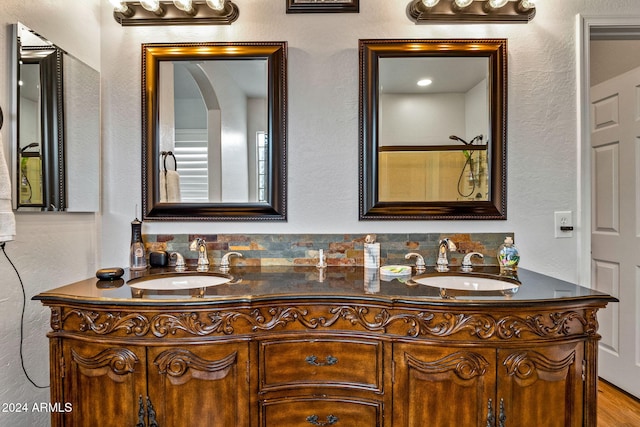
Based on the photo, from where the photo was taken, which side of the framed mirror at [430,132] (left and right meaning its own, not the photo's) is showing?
front

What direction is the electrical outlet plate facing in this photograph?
toward the camera

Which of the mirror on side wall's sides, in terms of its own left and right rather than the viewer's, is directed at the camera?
right

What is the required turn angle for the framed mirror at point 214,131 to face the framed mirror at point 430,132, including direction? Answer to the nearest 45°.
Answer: approximately 90° to its left

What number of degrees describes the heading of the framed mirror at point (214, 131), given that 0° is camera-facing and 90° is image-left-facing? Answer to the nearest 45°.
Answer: approximately 0°

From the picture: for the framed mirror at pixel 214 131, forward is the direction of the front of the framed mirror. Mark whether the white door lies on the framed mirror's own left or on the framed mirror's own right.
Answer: on the framed mirror's own left

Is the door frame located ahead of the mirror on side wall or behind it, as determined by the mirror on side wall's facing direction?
ahead

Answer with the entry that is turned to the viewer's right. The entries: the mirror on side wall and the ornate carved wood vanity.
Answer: the mirror on side wall

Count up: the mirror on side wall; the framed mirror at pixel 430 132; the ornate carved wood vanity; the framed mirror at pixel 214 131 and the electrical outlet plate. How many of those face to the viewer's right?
1
